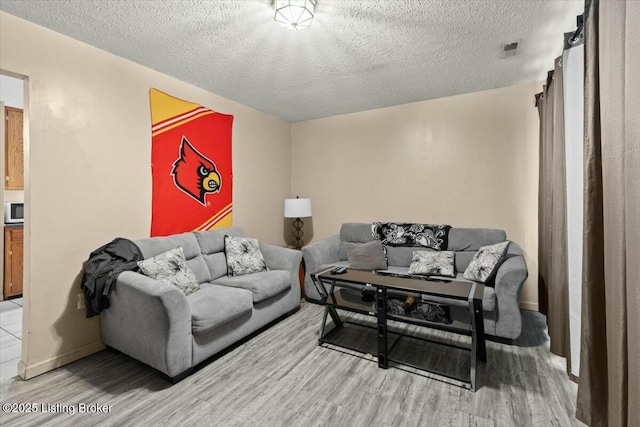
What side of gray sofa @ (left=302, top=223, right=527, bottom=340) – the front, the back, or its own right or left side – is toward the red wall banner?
right

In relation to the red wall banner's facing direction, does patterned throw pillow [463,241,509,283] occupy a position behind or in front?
in front

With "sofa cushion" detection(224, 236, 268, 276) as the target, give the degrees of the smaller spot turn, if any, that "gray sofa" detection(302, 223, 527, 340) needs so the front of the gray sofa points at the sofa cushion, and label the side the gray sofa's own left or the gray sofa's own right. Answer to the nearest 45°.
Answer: approximately 90° to the gray sofa's own right

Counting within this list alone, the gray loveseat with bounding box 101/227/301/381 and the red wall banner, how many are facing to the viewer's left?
0

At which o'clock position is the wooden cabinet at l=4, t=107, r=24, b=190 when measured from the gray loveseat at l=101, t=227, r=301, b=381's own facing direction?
The wooden cabinet is roughly at 6 o'clock from the gray loveseat.

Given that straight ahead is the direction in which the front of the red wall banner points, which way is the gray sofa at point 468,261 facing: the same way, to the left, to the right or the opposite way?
to the right

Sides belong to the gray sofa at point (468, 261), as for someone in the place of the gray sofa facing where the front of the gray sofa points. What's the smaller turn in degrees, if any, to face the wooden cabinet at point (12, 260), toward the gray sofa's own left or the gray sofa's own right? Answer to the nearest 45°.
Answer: approximately 90° to the gray sofa's own right

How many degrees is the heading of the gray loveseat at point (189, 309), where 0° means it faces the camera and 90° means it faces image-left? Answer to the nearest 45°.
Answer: approximately 315°

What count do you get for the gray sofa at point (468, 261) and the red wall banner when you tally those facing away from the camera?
0

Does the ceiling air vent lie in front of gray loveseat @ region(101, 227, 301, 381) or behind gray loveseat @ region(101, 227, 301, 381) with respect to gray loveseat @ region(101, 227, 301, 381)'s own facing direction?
in front
